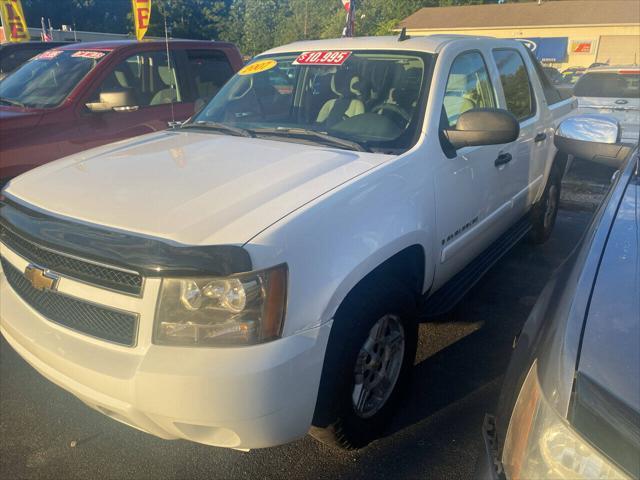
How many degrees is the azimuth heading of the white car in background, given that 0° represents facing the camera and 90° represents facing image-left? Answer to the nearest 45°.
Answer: approximately 180°

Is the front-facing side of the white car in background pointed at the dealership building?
yes

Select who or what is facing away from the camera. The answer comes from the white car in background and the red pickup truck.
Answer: the white car in background

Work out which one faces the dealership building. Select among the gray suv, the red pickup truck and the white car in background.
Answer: the white car in background

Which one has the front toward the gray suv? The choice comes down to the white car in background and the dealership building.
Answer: the dealership building

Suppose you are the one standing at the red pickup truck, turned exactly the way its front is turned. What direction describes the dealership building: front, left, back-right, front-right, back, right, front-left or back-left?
back

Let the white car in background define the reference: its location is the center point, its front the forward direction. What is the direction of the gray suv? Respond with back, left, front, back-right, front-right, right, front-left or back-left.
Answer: back

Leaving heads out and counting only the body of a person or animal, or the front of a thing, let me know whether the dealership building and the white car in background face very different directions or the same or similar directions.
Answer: very different directions

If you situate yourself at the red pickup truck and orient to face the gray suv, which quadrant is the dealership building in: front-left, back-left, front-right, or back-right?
back-left

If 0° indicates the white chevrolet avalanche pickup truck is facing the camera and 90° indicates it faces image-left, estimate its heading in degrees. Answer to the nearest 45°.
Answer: approximately 45°

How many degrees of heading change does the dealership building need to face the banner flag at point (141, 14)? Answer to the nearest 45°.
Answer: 0° — it already faces it
